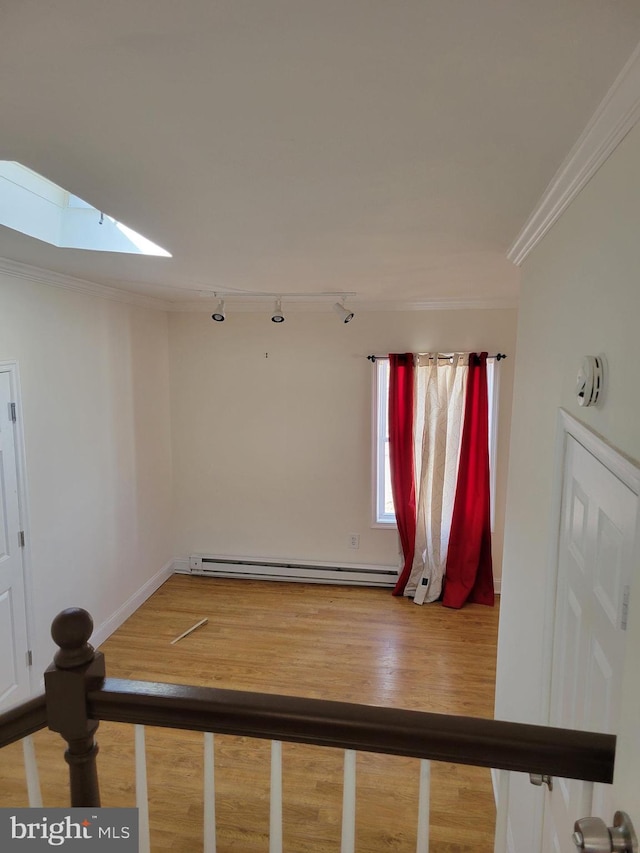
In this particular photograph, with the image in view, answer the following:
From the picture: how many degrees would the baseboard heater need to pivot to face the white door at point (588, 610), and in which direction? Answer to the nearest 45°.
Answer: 0° — it already faces it

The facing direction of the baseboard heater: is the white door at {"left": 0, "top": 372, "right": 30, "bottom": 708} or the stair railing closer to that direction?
the stair railing

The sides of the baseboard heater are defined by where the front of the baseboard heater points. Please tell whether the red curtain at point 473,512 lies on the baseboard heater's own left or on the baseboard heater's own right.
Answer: on the baseboard heater's own left

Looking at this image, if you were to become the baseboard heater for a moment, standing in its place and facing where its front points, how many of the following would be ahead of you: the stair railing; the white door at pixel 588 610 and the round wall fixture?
3

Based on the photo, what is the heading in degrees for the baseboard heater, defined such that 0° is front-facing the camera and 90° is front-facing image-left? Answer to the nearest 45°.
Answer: approximately 0°

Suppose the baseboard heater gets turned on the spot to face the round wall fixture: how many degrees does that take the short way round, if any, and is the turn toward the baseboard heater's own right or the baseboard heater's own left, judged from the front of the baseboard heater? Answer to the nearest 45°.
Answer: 0° — it already faces it

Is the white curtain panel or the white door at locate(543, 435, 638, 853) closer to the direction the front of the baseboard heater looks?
the white door

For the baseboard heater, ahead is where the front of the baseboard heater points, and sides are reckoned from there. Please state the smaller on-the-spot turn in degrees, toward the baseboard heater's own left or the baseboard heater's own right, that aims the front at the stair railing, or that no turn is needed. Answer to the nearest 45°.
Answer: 0° — it already faces it
